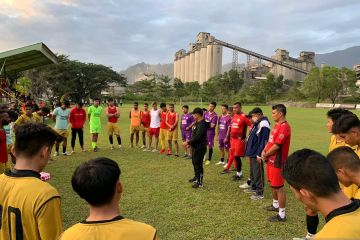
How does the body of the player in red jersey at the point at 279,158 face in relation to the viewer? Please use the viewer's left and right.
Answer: facing to the left of the viewer

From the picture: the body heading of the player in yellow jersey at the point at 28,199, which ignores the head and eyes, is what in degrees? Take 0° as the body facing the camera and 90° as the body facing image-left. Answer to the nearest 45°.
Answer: approximately 225°

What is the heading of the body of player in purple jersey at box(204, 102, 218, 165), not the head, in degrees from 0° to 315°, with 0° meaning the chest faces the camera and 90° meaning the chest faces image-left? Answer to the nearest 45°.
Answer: approximately 45°

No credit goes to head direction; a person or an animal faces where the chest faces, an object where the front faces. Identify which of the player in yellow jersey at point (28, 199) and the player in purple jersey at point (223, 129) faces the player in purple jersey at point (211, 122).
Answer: the player in yellow jersey

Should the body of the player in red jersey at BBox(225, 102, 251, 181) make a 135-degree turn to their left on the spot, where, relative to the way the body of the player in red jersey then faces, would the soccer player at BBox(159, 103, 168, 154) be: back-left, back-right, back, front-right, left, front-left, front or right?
back-left

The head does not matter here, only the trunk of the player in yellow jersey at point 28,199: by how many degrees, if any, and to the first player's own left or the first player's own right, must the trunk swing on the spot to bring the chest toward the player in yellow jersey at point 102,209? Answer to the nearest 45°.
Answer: approximately 90° to the first player's own right

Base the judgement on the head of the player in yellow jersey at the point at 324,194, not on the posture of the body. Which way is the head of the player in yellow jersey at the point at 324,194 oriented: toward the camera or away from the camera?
away from the camera

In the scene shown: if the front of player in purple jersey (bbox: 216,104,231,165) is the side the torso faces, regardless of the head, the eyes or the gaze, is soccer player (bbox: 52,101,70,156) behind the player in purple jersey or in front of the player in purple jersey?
in front

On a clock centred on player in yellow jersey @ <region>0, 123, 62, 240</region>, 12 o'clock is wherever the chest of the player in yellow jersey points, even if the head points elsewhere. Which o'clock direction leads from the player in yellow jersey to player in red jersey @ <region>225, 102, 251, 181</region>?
The player in red jersey is roughly at 12 o'clock from the player in yellow jersey.

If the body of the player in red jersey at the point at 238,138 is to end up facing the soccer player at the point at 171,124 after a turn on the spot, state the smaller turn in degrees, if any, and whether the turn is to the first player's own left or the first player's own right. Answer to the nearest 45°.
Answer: approximately 90° to the first player's own right

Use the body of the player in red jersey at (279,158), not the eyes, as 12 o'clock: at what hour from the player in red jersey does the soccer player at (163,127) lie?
The soccer player is roughly at 2 o'clock from the player in red jersey.

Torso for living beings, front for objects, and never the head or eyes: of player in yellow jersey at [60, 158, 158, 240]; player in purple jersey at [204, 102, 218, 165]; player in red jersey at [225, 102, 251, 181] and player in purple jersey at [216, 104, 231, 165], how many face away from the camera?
1

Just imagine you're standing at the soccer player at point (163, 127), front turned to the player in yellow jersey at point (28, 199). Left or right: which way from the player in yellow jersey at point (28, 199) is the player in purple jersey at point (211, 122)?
left

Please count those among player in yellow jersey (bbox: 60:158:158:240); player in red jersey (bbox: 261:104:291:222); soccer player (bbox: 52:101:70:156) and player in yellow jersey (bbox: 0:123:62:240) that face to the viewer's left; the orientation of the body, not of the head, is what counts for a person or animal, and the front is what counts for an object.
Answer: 1

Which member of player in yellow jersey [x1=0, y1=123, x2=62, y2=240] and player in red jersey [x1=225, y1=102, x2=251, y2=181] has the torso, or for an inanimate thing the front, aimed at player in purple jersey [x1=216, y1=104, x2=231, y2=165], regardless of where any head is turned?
the player in yellow jersey

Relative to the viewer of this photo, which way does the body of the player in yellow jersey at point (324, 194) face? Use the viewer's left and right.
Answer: facing away from the viewer and to the left of the viewer

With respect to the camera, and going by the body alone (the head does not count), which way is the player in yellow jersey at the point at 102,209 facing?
away from the camera
